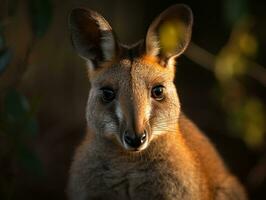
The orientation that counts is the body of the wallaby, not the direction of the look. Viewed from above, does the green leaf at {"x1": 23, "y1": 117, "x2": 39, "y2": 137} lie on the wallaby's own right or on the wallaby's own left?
on the wallaby's own right

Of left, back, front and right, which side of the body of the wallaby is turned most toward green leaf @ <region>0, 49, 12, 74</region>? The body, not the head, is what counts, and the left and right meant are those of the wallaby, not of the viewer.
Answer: right

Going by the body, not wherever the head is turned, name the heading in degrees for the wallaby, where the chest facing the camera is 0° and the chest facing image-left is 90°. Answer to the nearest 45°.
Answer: approximately 0°
